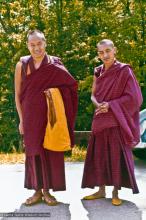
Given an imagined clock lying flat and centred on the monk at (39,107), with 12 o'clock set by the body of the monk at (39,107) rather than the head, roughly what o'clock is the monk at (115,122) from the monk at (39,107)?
the monk at (115,122) is roughly at 9 o'clock from the monk at (39,107).

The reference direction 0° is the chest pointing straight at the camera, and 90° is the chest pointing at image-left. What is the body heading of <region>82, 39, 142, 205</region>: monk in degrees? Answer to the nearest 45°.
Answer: approximately 45°

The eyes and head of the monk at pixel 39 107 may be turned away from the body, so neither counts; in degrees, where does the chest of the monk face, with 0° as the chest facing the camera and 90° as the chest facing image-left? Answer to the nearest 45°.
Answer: approximately 0°

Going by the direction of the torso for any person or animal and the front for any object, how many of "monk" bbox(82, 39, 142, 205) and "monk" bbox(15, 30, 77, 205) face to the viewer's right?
0

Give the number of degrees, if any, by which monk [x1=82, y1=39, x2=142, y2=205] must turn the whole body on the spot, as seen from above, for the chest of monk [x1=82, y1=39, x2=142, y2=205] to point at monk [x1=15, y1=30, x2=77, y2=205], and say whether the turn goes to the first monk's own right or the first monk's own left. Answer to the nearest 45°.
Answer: approximately 45° to the first monk's own right
